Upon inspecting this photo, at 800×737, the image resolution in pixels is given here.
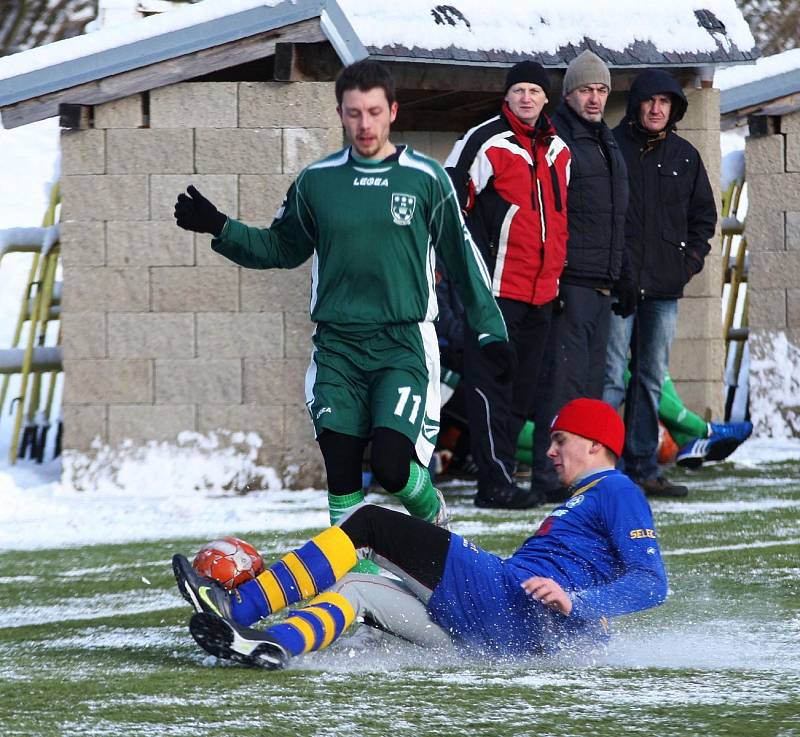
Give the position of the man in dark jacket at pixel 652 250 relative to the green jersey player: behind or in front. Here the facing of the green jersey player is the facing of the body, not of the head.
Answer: behind

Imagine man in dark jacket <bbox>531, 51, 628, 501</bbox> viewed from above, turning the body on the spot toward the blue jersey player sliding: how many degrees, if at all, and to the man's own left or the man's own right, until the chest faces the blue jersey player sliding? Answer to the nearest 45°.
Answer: approximately 45° to the man's own right

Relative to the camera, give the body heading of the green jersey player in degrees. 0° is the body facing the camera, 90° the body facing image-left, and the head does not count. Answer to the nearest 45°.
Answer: approximately 0°

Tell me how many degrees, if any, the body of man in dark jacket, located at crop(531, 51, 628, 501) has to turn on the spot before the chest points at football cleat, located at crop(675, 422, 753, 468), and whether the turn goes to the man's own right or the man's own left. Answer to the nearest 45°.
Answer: approximately 90° to the man's own left

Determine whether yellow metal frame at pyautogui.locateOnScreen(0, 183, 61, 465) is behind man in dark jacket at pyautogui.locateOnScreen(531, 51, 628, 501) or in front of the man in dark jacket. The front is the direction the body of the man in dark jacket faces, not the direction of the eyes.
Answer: behind

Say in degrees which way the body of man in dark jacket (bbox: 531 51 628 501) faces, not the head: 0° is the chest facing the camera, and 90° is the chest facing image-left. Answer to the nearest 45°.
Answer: approximately 315°

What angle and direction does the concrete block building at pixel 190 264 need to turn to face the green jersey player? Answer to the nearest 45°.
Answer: approximately 45° to its right

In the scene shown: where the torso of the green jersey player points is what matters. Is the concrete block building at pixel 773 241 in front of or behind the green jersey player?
behind
